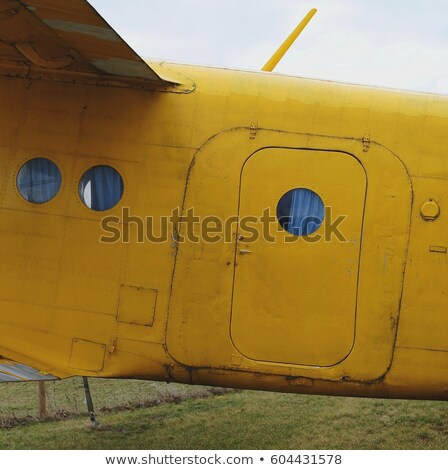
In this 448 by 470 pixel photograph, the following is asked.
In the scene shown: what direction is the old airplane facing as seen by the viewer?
to the viewer's left
